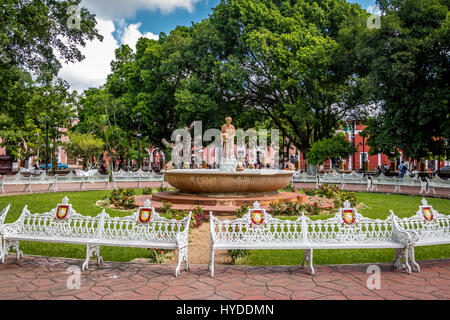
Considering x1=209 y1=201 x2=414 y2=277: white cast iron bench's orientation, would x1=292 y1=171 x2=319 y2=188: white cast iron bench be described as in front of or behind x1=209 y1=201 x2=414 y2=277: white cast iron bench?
behind

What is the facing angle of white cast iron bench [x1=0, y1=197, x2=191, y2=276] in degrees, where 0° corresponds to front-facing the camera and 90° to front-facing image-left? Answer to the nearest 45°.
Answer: approximately 45°

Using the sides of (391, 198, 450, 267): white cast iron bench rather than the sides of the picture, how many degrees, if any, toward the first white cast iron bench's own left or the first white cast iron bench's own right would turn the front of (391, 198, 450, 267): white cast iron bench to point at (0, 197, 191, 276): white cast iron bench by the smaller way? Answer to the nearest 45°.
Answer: approximately 90° to the first white cast iron bench's own right

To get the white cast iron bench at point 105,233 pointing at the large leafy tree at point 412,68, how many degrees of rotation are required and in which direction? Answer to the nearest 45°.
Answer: approximately 180°

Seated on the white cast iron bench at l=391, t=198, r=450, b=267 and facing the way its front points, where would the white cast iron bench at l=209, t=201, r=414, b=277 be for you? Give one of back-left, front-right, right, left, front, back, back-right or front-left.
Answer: right

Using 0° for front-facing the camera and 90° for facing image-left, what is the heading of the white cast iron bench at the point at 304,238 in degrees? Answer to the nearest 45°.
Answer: approximately 0°

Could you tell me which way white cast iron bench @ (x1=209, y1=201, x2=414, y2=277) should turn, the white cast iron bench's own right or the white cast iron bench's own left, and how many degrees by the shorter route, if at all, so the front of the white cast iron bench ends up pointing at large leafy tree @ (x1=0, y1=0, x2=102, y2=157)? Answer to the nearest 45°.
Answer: approximately 135° to the white cast iron bench's own right

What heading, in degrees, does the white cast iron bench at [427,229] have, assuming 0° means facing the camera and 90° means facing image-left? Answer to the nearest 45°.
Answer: approximately 315°

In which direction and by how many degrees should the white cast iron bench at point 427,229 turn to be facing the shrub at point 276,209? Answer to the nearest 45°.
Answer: approximately 180°
